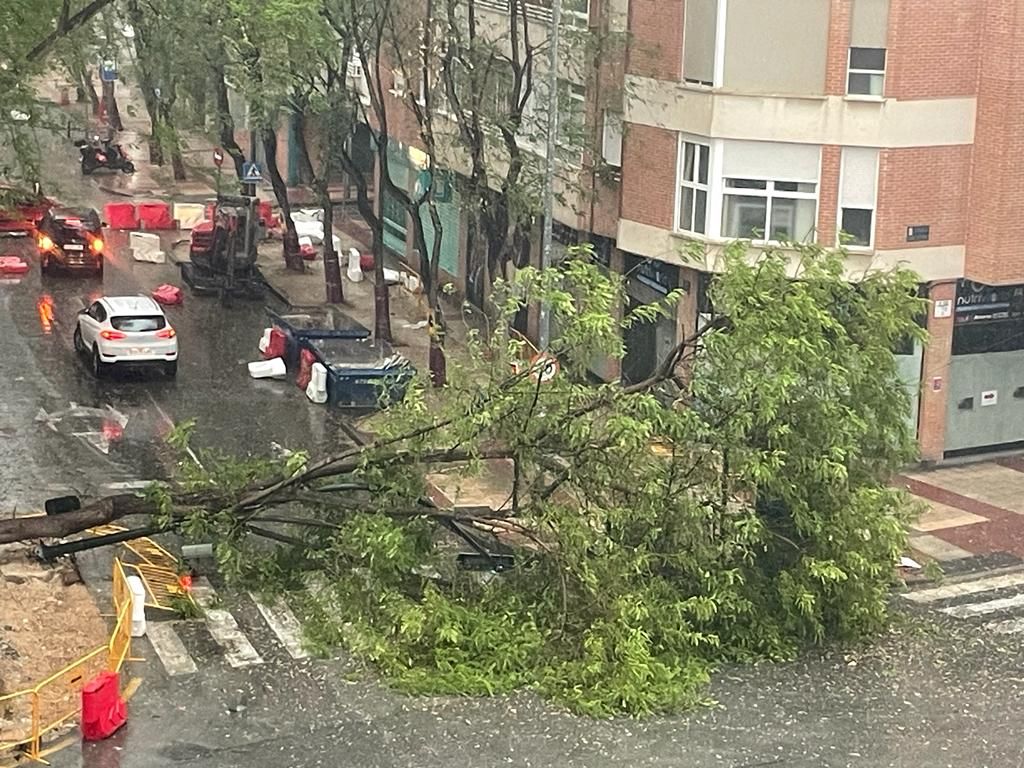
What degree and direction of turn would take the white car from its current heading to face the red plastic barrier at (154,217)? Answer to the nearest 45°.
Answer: approximately 45° to its right

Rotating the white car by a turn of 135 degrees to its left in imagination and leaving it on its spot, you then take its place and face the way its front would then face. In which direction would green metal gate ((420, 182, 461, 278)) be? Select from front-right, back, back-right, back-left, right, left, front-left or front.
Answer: back-left

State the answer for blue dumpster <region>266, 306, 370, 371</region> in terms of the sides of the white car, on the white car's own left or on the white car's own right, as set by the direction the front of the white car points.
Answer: on the white car's own right

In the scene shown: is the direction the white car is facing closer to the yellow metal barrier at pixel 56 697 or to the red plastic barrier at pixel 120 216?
the red plastic barrier

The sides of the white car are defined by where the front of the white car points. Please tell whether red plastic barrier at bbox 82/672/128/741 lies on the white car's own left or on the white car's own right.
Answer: on the white car's own left

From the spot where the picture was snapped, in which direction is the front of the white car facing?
facing away from the viewer and to the left of the viewer

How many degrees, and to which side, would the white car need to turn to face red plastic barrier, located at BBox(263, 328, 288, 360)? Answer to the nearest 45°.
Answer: approximately 90° to its right

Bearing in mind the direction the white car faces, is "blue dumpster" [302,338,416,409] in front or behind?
behind

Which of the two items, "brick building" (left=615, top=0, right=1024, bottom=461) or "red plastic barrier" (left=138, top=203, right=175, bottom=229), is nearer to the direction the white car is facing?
the red plastic barrier

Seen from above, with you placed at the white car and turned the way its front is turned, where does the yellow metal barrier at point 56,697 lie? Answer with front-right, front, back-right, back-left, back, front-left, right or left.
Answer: back-left
